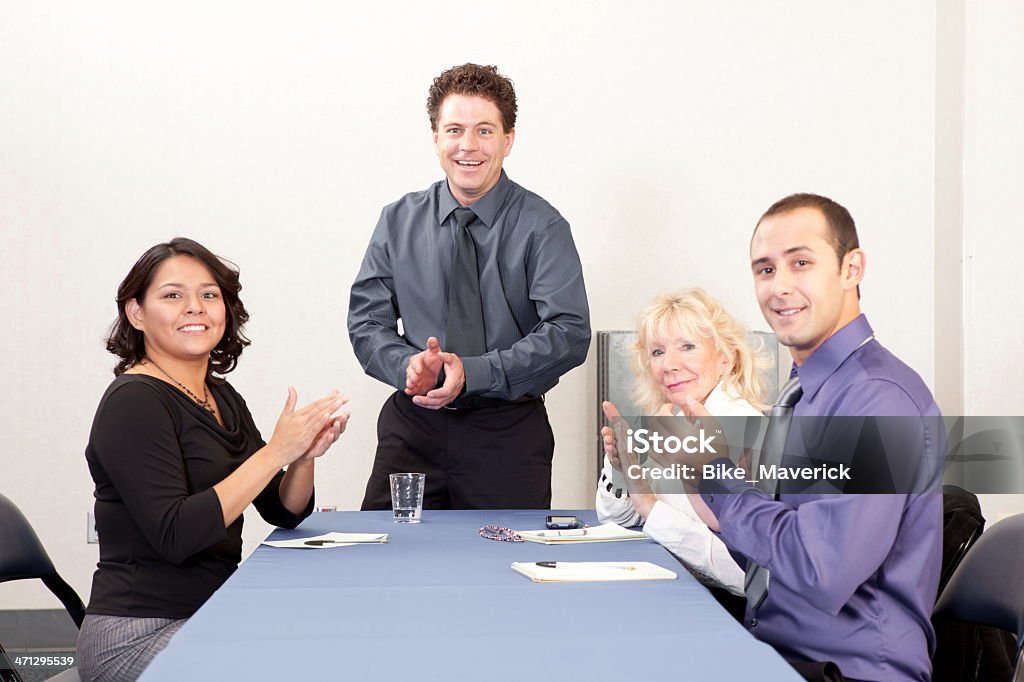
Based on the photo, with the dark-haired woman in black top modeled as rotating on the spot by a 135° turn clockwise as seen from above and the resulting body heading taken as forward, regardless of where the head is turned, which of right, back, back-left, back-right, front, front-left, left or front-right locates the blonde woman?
back

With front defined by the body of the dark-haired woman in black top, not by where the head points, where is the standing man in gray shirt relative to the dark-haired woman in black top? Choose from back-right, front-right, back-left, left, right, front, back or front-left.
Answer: left

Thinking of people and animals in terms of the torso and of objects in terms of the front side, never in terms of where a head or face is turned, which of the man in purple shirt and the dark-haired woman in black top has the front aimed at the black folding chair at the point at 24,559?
the man in purple shirt

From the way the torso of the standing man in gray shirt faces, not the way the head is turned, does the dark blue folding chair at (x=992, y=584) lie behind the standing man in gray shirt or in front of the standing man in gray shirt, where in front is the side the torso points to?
in front

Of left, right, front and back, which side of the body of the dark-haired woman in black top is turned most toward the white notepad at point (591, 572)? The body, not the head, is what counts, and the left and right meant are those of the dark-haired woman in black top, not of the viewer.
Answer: front

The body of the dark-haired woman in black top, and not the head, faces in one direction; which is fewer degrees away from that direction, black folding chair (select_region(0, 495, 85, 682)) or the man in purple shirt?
the man in purple shirt

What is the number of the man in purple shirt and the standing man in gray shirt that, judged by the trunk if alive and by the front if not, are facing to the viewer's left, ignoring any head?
1

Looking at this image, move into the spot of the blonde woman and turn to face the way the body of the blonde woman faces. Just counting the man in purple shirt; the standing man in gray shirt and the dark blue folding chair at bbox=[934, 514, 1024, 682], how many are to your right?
1

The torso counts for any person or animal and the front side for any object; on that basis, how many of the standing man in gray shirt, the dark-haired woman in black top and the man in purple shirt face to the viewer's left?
1

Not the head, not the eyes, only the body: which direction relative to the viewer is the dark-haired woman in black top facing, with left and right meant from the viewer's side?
facing the viewer and to the right of the viewer

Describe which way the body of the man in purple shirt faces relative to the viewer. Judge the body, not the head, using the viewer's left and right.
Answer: facing to the left of the viewer

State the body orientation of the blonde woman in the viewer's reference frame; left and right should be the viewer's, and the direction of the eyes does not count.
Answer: facing the viewer and to the left of the viewer

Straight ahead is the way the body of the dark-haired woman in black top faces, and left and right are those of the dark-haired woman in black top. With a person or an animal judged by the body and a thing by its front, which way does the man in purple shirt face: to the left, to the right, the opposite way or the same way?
the opposite way

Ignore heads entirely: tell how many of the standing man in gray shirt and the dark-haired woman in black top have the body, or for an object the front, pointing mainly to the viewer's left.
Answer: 0

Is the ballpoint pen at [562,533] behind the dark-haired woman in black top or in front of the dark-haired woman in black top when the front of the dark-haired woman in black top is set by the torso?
in front

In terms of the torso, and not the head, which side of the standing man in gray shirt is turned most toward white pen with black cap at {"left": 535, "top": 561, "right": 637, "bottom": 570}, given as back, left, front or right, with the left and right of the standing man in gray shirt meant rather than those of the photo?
front
